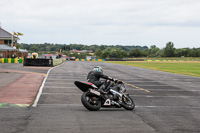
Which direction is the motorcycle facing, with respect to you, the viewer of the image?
facing away from the viewer and to the right of the viewer

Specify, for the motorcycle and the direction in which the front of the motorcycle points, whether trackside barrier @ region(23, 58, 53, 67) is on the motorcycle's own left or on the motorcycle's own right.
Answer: on the motorcycle's own left
